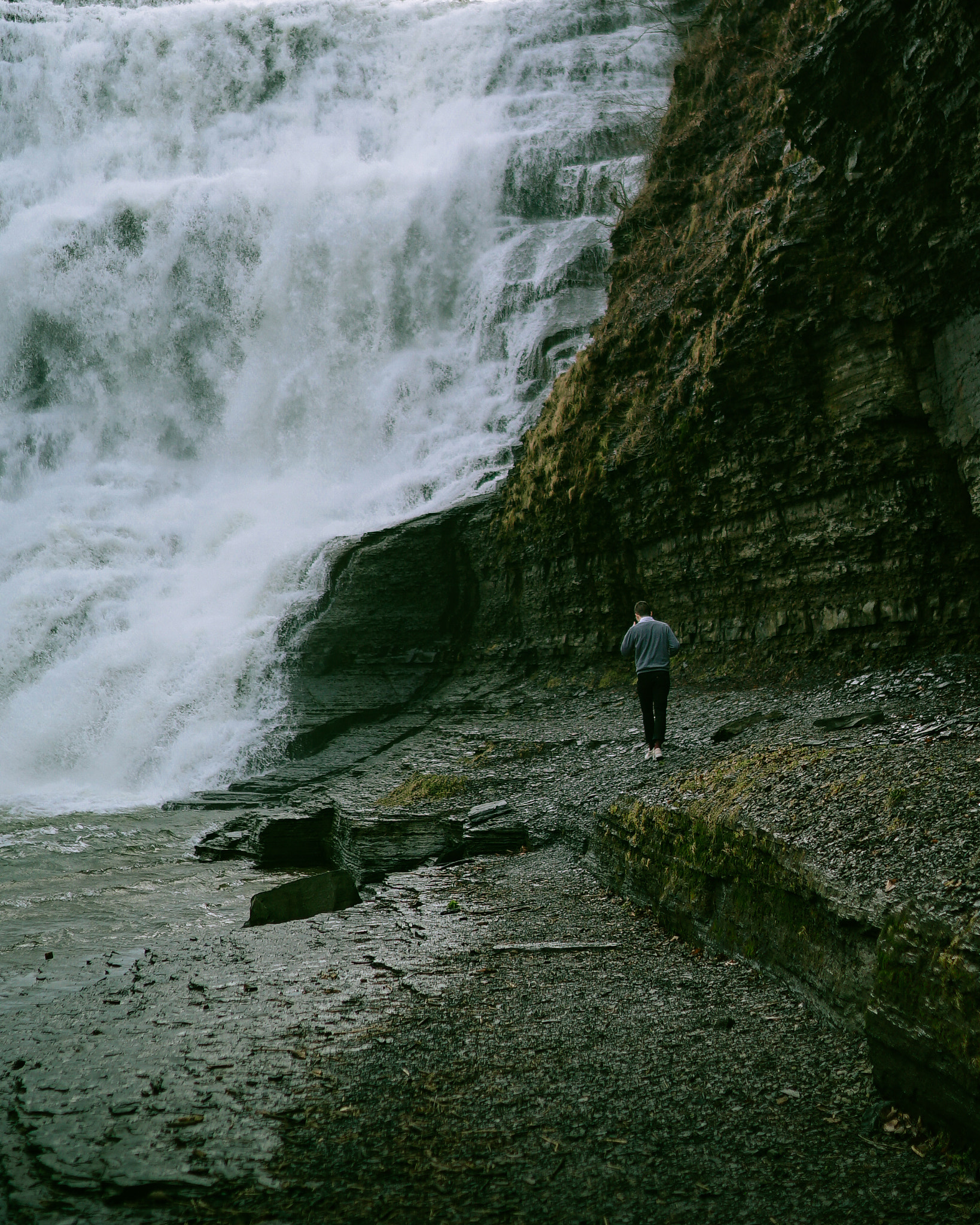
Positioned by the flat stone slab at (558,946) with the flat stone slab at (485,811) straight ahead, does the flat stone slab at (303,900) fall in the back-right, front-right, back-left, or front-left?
front-left

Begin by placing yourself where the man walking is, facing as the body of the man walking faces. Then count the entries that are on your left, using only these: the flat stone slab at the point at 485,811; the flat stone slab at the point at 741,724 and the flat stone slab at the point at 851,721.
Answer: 1

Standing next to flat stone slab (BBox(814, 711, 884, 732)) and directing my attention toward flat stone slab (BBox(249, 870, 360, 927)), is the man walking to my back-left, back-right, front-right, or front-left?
front-right

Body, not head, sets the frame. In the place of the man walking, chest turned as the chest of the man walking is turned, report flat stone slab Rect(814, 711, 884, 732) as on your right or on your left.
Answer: on your right

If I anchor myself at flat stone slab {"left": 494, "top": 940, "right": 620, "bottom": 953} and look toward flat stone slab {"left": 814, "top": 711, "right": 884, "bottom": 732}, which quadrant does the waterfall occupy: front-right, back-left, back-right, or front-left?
front-left

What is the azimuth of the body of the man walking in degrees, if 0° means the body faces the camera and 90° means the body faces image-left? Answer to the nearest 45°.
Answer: approximately 180°

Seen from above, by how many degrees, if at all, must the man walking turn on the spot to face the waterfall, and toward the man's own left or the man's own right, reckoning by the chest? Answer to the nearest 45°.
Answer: approximately 45° to the man's own left

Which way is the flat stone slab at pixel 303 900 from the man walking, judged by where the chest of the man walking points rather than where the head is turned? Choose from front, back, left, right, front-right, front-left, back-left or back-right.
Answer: back-left

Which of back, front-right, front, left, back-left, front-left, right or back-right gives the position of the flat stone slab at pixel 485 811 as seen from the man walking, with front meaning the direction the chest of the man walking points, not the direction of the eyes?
left

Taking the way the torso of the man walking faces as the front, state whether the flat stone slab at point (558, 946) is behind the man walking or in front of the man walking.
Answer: behind
